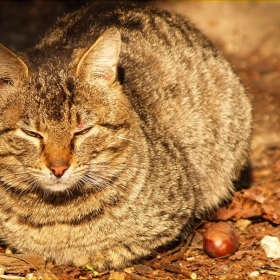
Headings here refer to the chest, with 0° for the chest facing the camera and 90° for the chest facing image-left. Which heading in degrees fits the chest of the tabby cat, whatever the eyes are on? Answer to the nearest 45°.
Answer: approximately 45°
